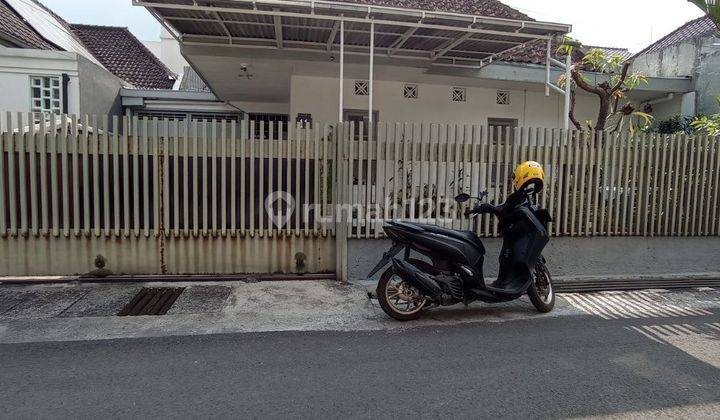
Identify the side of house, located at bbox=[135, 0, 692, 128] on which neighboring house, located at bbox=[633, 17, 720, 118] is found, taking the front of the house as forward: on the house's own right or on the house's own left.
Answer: on the house's own left

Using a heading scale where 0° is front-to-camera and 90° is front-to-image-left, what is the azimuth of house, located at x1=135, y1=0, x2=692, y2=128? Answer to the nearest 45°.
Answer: approximately 0°

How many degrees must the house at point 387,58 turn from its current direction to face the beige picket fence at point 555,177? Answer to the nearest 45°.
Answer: approximately 45° to its left

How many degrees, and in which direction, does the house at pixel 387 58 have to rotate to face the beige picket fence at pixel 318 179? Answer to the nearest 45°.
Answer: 0° — it already faces it

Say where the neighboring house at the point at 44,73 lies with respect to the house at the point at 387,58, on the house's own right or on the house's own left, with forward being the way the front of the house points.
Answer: on the house's own right

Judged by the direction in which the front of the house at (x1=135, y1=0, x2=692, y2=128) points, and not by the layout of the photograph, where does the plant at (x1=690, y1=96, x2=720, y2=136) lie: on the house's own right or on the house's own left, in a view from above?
on the house's own left

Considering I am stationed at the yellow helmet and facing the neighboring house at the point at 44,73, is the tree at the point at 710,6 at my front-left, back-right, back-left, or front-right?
back-right

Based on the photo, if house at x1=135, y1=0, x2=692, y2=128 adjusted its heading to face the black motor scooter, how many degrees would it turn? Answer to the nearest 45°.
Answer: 0° — it already faces it

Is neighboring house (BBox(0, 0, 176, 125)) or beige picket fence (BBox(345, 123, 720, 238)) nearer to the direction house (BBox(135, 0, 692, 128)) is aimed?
the beige picket fence
